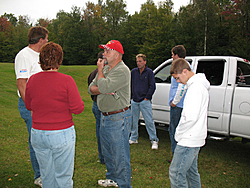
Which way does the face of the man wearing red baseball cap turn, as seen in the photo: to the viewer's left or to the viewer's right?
to the viewer's left

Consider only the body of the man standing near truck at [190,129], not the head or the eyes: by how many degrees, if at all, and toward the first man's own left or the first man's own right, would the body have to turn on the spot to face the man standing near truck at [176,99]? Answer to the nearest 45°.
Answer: approximately 90° to the first man's own right

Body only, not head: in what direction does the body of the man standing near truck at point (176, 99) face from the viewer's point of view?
to the viewer's left

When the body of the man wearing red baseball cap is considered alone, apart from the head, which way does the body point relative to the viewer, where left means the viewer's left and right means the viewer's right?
facing to the left of the viewer

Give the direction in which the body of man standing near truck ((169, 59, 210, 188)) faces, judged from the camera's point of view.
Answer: to the viewer's left

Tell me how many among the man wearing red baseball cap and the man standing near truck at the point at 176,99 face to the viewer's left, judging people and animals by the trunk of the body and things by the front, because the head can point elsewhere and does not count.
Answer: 2

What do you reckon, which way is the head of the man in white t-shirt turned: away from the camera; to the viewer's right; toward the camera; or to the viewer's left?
to the viewer's right
